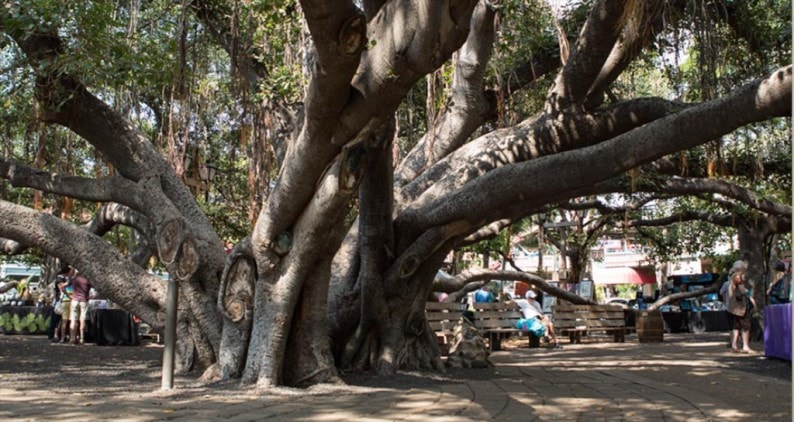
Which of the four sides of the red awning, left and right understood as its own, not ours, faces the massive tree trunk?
front

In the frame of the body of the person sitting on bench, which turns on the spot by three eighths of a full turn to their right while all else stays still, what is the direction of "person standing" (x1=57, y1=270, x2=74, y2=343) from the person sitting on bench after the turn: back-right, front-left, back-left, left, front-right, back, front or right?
front

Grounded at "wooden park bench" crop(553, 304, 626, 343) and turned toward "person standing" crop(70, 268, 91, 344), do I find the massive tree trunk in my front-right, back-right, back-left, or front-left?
front-left

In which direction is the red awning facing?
toward the camera

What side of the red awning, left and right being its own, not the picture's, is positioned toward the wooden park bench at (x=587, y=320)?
front

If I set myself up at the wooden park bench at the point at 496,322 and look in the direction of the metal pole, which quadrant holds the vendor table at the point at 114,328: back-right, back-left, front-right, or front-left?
front-right

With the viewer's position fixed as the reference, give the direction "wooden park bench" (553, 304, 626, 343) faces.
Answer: facing the viewer

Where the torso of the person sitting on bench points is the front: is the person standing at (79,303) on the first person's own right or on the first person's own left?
on the first person's own right

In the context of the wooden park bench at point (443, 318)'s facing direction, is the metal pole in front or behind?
in front

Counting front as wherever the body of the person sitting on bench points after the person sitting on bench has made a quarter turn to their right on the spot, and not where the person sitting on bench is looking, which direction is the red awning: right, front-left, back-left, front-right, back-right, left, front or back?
back-right

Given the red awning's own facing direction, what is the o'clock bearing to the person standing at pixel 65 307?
The person standing is roughly at 1 o'clock from the red awning.

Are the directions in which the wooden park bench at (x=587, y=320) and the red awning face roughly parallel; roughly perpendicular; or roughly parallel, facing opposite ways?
roughly parallel
